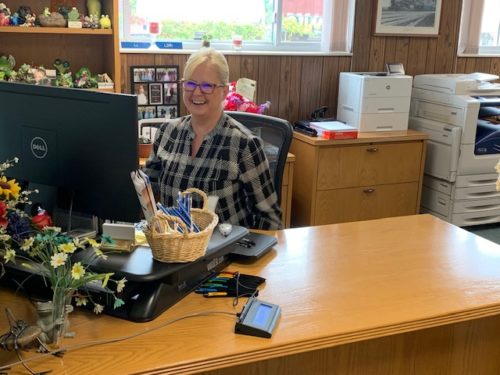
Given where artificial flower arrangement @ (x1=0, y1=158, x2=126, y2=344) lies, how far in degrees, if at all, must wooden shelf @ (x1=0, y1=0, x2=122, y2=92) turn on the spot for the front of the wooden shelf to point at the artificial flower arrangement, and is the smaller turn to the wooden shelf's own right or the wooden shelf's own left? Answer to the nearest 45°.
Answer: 0° — it already faces it

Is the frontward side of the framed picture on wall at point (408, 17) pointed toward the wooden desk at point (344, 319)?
yes

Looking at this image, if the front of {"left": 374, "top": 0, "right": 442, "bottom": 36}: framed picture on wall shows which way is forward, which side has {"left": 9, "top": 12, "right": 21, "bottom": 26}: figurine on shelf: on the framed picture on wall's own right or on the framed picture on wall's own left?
on the framed picture on wall's own right

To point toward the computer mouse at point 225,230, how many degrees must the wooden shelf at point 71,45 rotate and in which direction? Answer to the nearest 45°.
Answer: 0° — it already faces it

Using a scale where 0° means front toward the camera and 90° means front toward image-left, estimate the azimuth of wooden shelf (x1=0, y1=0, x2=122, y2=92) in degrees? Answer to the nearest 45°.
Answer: approximately 0°

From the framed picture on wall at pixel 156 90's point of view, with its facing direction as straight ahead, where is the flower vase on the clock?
The flower vase is roughly at 12 o'clock from the framed picture on wall.

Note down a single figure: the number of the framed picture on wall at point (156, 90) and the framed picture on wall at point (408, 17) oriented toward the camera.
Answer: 2

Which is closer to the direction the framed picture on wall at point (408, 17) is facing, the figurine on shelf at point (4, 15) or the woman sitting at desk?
the woman sitting at desk

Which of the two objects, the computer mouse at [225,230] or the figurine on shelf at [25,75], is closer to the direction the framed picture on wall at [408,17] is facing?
the computer mouse
